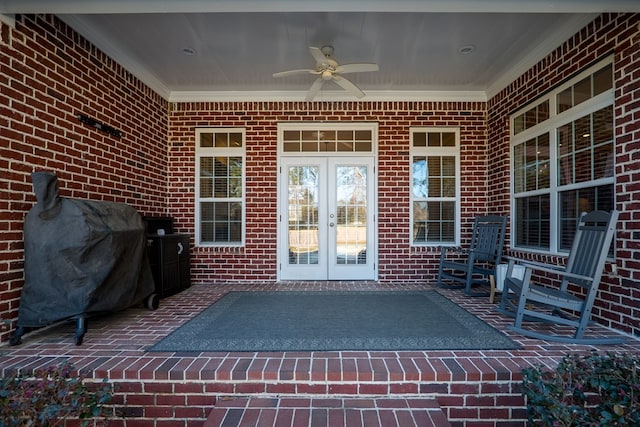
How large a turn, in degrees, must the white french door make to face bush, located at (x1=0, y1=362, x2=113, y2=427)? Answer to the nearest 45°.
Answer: approximately 45° to its right

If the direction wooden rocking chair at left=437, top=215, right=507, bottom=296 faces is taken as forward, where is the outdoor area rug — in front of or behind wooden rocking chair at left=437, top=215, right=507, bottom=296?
in front

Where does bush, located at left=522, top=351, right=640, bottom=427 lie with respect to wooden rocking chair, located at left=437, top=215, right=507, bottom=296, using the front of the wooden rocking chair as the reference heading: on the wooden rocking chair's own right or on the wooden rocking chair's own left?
on the wooden rocking chair's own left

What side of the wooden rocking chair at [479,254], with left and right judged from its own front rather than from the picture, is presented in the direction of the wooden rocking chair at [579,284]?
left

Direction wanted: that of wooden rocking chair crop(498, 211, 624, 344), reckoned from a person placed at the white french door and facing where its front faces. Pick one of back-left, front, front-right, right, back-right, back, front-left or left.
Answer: front-left

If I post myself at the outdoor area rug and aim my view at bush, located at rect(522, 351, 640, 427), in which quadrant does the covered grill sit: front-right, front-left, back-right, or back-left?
back-right

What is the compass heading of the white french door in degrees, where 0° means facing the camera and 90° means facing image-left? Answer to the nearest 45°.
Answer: approximately 0°

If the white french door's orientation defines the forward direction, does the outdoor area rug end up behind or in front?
in front

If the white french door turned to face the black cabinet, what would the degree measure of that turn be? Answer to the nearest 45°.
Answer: approximately 45° to its right

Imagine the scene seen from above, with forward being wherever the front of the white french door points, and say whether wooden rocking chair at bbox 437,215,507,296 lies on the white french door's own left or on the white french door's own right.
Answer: on the white french door's own left

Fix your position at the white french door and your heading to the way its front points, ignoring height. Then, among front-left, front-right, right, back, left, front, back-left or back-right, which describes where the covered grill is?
front-right
